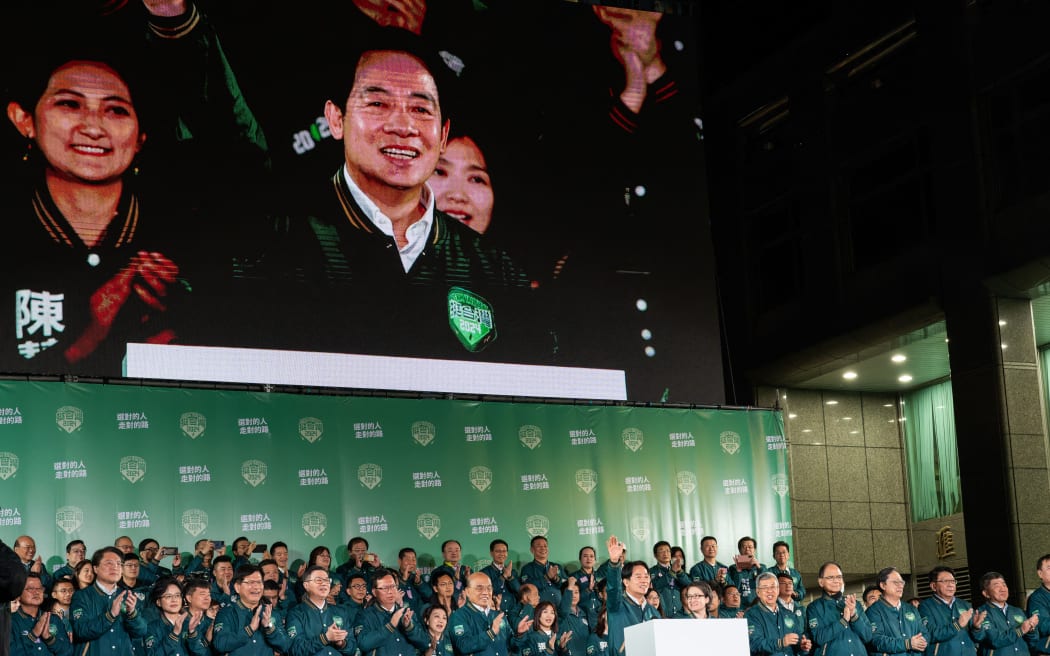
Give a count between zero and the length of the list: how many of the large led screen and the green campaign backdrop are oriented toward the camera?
2

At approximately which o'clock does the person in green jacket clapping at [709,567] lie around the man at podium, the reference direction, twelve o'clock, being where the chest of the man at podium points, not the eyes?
The person in green jacket clapping is roughly at 8 o'clock from the man at podium.

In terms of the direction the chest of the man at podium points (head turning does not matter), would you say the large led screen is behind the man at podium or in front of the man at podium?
behind

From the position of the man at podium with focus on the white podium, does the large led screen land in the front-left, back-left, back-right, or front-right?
back-right

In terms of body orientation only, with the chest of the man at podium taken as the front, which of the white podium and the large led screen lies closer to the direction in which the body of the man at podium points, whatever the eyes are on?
the white podium

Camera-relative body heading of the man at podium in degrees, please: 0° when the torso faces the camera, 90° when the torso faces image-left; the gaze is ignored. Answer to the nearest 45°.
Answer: approximately 315°

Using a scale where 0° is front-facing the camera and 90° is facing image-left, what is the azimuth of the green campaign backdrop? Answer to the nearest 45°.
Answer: approximately 0°

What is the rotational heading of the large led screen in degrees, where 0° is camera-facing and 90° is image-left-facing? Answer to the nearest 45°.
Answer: approximately 0°
